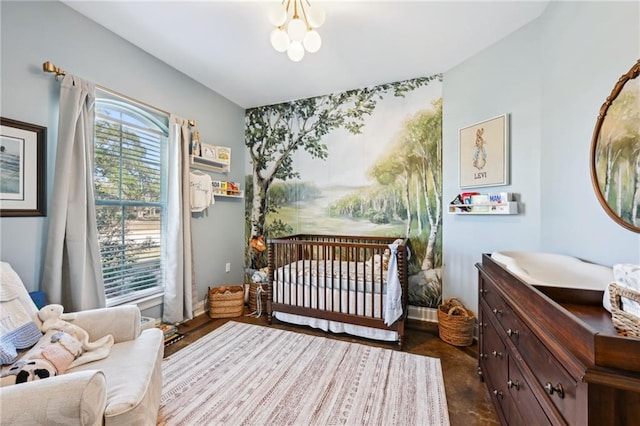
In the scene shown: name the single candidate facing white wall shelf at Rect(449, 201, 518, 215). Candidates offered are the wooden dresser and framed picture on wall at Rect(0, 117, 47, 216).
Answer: the framed picture on wall

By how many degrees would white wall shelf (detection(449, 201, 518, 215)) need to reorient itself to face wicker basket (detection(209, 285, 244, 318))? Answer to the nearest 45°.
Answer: approximately 45° to its right

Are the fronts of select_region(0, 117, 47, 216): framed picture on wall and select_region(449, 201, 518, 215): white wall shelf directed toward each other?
yes

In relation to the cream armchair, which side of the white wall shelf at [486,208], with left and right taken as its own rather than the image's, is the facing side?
front

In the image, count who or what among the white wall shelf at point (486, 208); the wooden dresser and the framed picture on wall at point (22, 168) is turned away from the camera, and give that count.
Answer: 0

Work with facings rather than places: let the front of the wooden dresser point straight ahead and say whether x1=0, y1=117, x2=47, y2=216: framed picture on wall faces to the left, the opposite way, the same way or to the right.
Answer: the opposite way

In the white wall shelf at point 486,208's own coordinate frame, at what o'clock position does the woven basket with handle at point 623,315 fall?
The woven basket with handle is roughly at 10 o'clock from the white wall shelf.

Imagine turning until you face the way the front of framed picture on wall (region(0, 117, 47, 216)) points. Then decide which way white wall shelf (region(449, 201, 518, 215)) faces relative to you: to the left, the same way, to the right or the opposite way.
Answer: the opposite way

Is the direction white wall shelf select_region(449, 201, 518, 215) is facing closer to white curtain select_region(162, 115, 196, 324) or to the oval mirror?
the white curtain

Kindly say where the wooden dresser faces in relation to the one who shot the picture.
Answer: facing the viewer and to the left of the viewer

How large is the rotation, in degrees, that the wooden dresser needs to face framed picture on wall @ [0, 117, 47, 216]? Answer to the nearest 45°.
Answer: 0° — it already faces it

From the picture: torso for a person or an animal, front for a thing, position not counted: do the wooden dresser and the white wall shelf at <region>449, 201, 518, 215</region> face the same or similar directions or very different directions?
same or similar directions

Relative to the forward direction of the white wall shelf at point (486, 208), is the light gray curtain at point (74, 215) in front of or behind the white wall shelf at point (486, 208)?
in front

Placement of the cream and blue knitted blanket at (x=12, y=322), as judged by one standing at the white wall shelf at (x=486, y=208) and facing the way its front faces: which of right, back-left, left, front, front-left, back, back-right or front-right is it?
front

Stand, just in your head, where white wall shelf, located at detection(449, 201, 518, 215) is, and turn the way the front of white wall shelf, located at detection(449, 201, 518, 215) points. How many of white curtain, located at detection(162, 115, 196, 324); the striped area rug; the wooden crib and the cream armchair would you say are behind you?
0

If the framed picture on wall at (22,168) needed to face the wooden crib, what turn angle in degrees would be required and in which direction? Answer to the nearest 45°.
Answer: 0° — it already faces it
